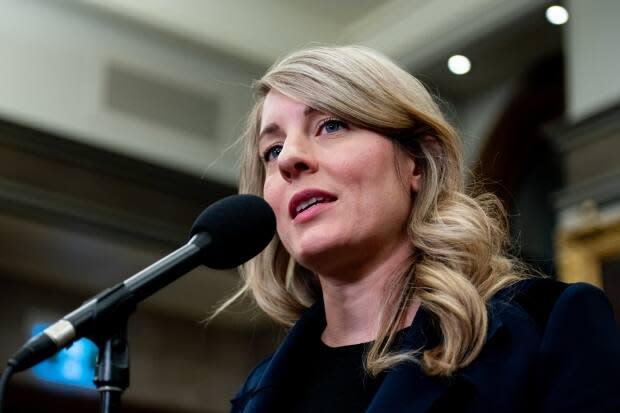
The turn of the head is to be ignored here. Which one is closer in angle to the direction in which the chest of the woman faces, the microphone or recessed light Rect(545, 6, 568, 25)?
the microphone

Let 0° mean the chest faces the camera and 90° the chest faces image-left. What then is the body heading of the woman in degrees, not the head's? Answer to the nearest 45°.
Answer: approximately 45°

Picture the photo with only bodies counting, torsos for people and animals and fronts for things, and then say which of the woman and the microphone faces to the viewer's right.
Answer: the microphone

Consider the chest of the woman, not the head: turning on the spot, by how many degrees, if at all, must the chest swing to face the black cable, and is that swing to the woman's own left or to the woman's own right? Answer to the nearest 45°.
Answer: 0° — they already face it

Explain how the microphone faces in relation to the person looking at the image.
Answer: facing to the right of the viewer

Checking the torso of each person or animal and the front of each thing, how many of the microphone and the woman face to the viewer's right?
1

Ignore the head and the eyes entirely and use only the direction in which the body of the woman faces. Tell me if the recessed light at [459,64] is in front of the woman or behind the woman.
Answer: behind

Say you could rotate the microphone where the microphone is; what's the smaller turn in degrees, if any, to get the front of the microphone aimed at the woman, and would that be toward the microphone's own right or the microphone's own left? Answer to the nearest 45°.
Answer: approximately 45° to the microphone's own left

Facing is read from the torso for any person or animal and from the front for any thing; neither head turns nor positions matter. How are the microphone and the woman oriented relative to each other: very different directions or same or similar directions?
very different directions
